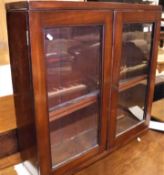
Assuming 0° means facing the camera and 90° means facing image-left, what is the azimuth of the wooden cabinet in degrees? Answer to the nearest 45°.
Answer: approximately 315°
